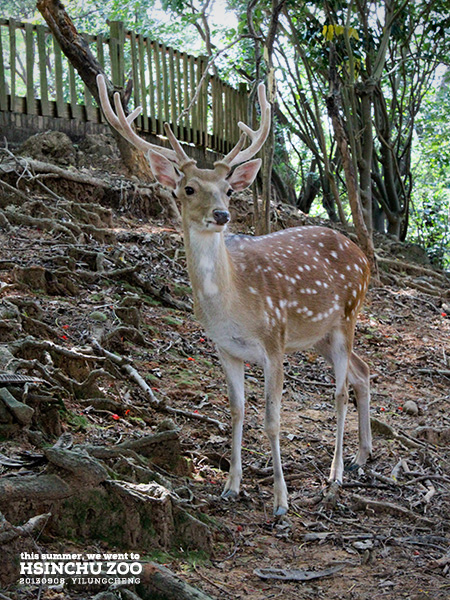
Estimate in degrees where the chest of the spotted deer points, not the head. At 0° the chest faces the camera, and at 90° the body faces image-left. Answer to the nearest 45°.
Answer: approximately 45°

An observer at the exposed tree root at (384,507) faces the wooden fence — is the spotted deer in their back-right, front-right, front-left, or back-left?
front-left

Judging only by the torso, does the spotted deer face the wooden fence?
no

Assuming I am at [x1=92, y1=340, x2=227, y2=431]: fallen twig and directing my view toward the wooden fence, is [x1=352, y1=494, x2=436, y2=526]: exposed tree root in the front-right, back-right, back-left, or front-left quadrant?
back-right
